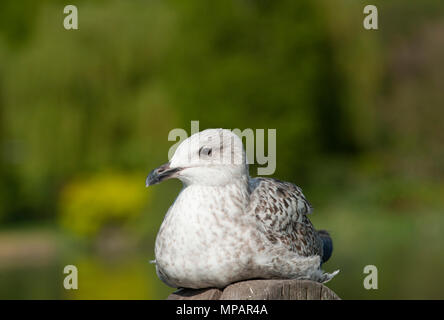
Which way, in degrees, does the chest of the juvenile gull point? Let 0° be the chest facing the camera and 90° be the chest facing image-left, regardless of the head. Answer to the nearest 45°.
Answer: approximately 45°
